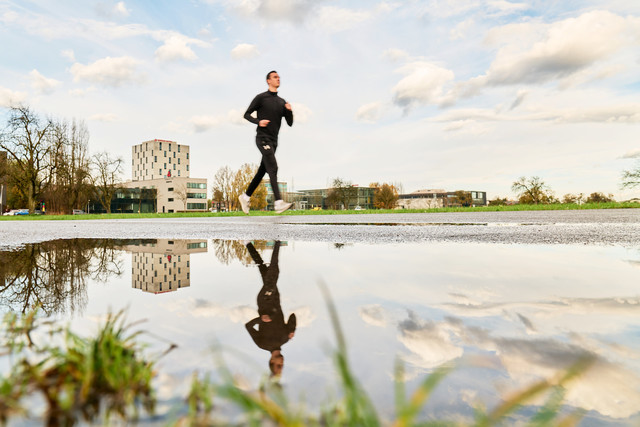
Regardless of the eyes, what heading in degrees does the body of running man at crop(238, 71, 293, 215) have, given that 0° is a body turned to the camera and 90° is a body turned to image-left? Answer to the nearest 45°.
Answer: approximately 315°
